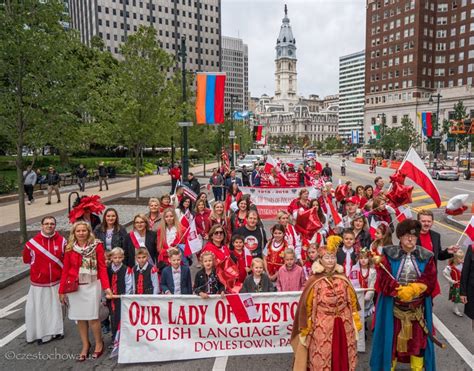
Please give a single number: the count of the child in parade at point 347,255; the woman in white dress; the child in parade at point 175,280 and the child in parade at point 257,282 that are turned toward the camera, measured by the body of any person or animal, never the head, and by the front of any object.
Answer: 4

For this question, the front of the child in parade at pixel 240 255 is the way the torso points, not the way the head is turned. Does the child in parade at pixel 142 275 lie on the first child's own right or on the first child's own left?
on the first child's own right

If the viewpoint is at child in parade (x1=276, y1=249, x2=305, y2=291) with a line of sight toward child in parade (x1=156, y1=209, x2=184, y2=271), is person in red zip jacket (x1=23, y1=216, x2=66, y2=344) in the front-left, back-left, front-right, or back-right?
front-left

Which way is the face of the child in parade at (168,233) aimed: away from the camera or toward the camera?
toward the camera

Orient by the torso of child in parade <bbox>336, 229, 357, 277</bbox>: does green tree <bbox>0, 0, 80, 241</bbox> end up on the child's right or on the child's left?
on the child's right

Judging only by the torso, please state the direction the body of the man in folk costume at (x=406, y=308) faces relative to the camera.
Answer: toward the camera

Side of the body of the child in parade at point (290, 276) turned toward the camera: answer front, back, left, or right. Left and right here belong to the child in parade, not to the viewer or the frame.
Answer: front

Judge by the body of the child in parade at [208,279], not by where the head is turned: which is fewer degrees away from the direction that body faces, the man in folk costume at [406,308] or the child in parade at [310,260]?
the man in folk costume

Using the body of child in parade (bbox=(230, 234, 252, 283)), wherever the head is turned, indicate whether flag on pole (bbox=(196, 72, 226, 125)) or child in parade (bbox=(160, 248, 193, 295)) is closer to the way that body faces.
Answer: the child in parade

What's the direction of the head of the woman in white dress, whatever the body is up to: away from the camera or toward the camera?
toward the camera

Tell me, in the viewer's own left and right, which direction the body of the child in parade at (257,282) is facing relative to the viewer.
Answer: facing the viewer

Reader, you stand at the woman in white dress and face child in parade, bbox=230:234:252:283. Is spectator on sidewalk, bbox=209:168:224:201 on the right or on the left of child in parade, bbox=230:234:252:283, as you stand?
left

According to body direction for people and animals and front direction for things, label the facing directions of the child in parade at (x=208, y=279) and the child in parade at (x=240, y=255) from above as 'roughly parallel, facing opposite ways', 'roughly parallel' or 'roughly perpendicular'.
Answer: roughly parallel
